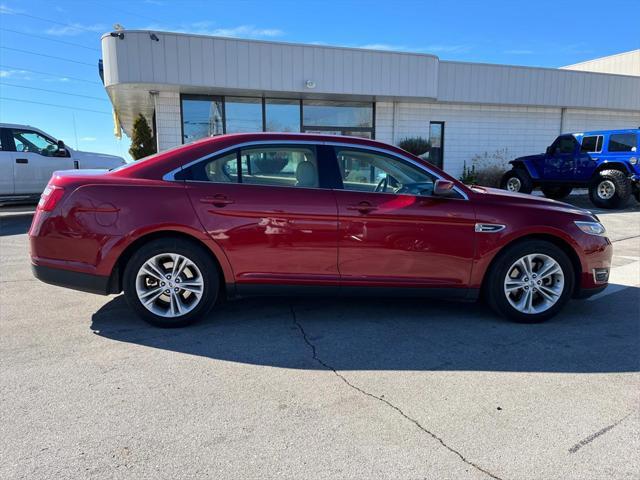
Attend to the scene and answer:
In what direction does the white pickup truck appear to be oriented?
to the viewer's right

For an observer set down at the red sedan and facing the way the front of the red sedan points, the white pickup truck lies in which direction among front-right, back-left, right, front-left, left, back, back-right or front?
back-left

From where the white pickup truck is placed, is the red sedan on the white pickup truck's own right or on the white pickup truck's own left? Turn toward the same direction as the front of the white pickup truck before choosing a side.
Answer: on the white pickup truck's own right

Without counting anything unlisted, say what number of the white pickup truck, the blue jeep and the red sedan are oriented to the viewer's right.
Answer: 2

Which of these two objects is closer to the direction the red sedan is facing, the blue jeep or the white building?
the blue jeep

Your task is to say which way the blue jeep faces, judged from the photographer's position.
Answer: facing away from the viewer and to the left of the viewer

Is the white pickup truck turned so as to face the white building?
yes

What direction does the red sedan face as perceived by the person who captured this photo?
facing to the right of the viewer

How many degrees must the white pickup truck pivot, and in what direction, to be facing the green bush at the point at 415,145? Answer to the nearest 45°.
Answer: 0° — it already faces it

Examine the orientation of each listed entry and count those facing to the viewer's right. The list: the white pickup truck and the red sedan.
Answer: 2
